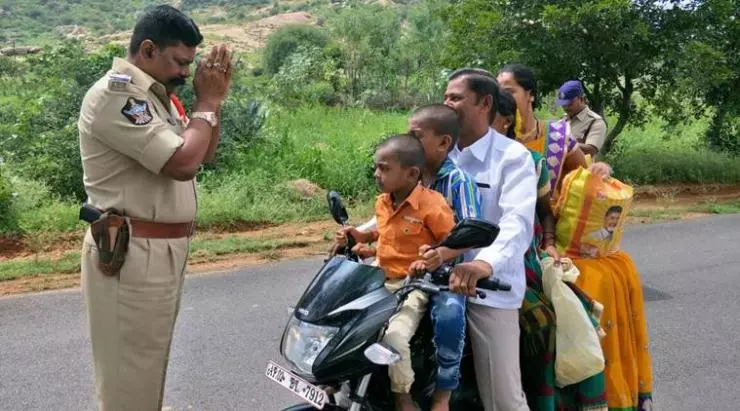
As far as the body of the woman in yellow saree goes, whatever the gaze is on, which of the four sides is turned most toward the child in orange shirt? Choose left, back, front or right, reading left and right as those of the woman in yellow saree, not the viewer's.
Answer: right

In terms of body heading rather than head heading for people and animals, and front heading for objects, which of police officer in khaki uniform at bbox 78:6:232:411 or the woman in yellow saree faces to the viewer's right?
the police officer in khaki uniform

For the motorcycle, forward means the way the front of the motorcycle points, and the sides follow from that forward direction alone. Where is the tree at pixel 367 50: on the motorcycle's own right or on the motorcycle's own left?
on the motorcycle's own right

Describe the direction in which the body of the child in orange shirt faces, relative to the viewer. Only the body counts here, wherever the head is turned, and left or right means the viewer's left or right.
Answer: facing the viewer and to the left of the viewer

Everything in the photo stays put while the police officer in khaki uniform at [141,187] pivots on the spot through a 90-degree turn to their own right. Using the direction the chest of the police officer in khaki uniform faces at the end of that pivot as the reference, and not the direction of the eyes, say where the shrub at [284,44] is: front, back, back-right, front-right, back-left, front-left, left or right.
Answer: back

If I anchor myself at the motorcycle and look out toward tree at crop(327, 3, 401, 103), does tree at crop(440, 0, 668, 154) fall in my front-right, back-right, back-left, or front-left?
front-right

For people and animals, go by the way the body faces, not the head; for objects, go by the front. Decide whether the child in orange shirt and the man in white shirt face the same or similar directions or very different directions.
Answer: same or similar directions

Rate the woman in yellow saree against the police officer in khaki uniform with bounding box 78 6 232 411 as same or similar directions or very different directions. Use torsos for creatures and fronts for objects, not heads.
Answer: very different directions

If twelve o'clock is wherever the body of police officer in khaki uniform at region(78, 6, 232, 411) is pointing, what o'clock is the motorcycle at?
The motorcycle is roughly at 1 o'clock from the police officer in khaki uniform.

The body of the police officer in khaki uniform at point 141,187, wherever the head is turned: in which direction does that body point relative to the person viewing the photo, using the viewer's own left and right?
facing to the right of the viewer

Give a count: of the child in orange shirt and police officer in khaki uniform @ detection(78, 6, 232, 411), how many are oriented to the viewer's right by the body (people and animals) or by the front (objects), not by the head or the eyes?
1

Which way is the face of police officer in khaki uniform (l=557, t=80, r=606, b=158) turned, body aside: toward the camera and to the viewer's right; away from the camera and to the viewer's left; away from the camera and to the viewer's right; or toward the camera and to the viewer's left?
toward the camera and to the viewer's left

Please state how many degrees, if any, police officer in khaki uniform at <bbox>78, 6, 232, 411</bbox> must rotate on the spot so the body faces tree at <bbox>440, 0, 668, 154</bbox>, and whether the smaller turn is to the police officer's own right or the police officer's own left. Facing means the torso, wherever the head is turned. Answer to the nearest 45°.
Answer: approximately 45° to the police officer's own left

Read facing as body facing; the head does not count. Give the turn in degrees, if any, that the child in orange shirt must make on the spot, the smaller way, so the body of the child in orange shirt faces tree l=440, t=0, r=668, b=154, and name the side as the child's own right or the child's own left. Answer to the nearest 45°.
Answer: approximately 135° to the child's own right

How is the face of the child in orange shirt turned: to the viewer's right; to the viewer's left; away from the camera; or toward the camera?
to the viewer's left
